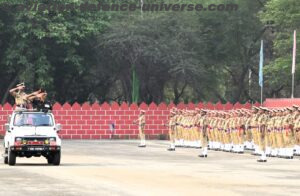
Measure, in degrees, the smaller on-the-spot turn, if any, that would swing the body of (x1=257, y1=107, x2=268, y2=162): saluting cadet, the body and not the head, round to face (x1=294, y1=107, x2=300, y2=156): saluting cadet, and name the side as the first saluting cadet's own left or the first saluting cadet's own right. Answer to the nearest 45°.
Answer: approximately 135° to the first saluting cadet's own right

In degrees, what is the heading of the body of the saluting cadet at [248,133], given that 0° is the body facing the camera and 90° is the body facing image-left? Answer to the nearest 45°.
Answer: approximately 90°

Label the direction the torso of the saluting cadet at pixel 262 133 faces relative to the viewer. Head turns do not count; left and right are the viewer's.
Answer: facing to the left of the viewer

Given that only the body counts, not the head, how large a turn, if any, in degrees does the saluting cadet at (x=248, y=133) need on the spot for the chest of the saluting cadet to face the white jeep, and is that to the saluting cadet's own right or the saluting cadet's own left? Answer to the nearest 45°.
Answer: approximately 45° to the saluting cadet's own left

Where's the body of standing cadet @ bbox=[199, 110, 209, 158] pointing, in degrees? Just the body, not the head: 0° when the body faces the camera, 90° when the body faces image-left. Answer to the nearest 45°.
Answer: approximately 90°

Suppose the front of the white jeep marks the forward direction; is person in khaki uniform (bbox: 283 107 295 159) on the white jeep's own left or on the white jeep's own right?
on the white jeep's own left

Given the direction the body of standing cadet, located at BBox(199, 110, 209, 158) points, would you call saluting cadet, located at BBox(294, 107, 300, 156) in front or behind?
behind
